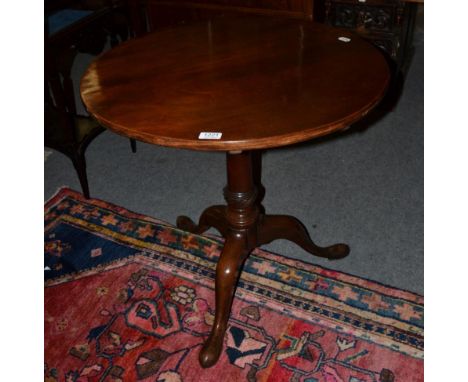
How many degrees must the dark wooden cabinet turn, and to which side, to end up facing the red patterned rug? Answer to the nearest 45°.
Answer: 0° — it already faces it

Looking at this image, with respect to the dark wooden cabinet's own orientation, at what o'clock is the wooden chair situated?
The wooden chair is roughly at 2 o'clock from the dark wooden cabinet.

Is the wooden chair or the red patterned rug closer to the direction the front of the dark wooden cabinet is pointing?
the red patterned rug

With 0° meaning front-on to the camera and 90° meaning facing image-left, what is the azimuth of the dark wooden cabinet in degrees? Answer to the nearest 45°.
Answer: approximately 0°

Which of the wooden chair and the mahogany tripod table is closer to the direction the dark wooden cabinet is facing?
the mahogany tripod table
